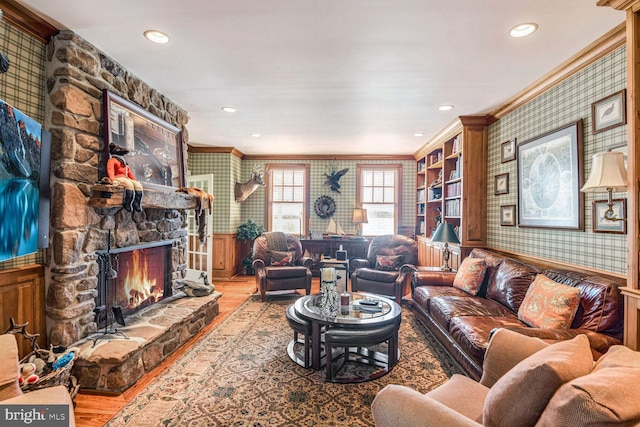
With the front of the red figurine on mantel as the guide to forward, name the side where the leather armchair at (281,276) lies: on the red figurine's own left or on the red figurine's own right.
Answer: on the red figurine's own left

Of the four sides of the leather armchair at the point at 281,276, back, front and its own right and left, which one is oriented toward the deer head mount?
back

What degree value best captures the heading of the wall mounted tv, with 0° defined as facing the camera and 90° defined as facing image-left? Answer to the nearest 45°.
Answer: approximately 315°

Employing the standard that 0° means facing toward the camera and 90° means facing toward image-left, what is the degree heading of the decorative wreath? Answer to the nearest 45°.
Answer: approximately 0°

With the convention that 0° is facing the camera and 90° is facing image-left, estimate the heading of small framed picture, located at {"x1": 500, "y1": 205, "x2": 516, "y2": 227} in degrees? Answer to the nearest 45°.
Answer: approximately 45°
